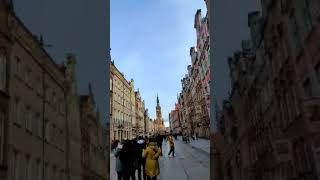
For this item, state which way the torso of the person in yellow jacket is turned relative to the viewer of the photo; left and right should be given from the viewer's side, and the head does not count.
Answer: facing away from the viewer

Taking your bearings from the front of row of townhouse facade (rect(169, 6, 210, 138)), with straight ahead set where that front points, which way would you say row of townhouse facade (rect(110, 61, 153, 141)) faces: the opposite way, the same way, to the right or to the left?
the opposite way

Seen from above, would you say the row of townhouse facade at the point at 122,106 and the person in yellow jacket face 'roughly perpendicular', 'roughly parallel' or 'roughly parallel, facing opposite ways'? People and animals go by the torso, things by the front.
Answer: roughly perpendicular

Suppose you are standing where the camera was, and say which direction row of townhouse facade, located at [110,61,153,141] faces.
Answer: facing to the right of the viewer

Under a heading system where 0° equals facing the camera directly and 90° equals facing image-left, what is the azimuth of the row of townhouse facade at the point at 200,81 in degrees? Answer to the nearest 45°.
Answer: approximately 90°
